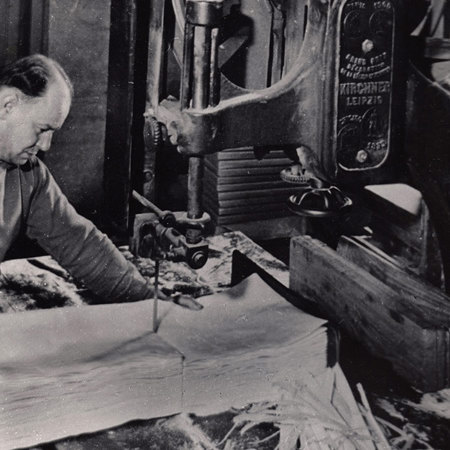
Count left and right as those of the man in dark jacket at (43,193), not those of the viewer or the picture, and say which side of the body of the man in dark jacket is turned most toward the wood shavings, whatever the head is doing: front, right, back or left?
front

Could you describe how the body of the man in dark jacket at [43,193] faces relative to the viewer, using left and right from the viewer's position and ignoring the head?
facing the viewer and to the right of the viewer

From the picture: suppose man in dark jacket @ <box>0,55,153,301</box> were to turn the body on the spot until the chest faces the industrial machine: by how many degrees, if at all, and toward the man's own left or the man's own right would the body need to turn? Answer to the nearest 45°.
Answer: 0° — they already face it

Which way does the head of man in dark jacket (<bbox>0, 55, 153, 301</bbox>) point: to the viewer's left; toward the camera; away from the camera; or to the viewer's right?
to the viewer's right

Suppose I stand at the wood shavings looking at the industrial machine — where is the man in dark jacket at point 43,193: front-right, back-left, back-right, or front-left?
front-left
